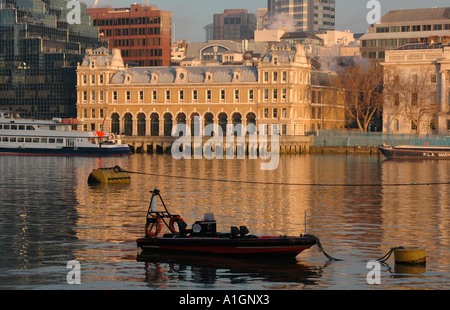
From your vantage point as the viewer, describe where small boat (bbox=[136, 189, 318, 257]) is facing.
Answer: facing to the right of the viewer

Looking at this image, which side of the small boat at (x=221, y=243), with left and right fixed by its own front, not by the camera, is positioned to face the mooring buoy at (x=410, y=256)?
front
